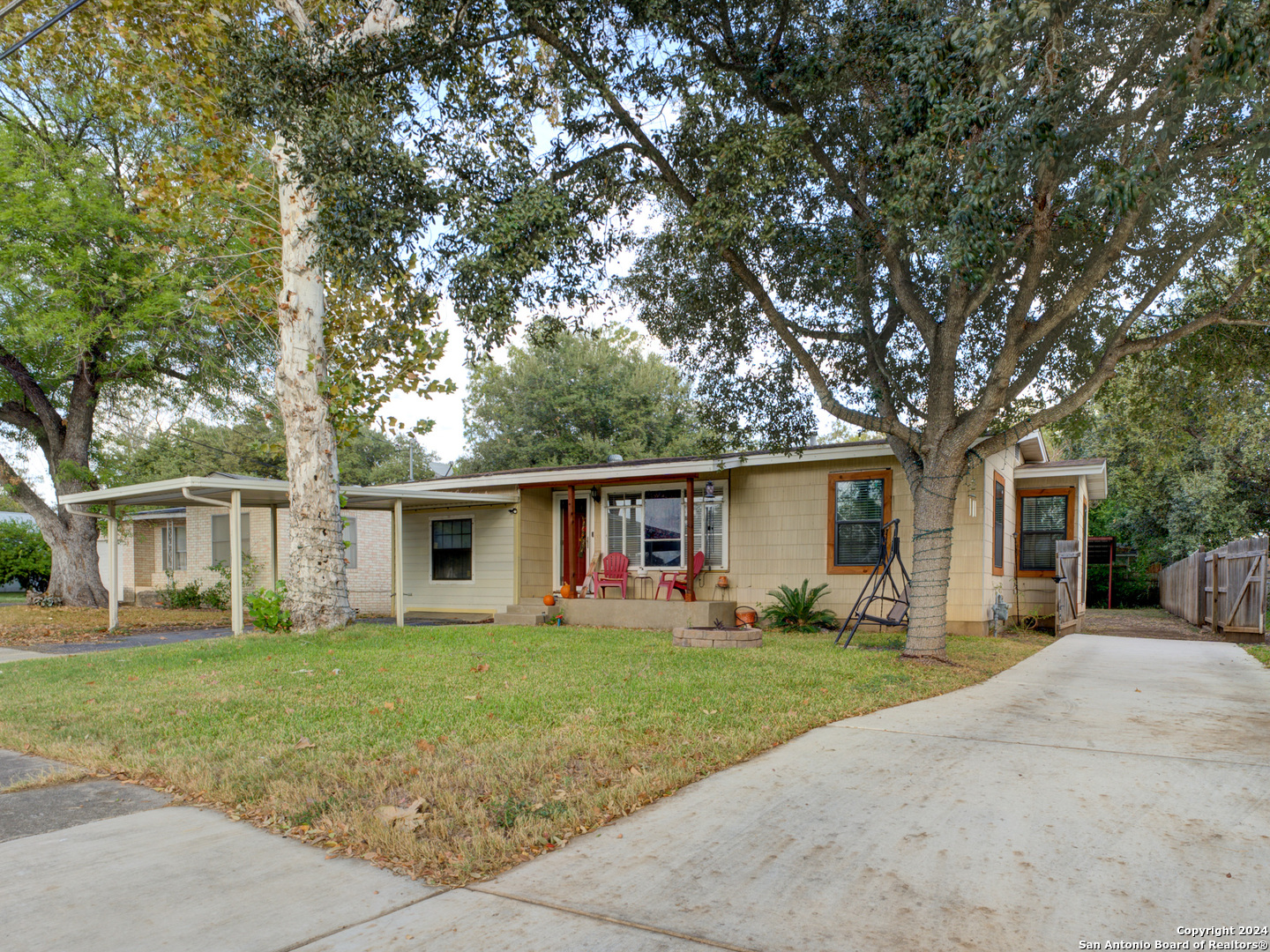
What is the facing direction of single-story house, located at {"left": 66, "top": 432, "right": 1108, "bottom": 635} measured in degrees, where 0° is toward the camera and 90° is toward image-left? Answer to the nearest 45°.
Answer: approximately 0°

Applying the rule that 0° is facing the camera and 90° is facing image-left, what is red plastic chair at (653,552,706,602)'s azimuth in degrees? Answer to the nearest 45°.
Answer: approximately 45°

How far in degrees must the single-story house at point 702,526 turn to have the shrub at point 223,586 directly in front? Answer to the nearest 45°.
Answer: approximately 135° to its right

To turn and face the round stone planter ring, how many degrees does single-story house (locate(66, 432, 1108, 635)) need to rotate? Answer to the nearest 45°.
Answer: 0° — it already faces it

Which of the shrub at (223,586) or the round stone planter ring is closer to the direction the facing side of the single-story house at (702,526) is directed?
the round stone planter ring

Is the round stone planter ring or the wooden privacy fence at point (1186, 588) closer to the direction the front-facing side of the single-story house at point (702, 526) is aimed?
the round stone planter ring

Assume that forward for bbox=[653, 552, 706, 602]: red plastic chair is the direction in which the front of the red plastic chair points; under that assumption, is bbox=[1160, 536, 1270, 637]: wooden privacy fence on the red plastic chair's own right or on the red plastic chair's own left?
on the red plastic chair's own left

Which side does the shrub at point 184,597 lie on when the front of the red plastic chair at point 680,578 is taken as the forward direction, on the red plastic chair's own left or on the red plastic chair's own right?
on the red plastic chair's own right
